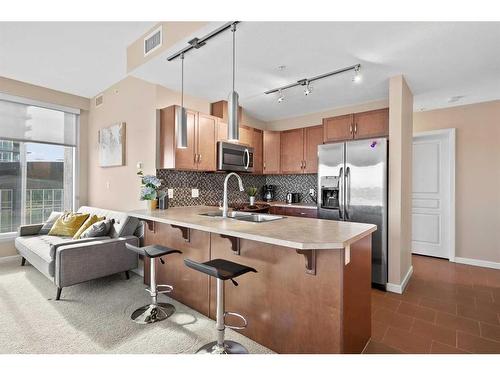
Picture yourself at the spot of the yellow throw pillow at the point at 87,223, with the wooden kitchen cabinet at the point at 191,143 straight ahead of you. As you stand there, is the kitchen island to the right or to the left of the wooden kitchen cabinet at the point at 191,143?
right

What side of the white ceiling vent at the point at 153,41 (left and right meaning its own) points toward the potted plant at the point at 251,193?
back

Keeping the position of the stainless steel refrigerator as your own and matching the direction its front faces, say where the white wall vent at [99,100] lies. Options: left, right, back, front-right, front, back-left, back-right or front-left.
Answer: front-right

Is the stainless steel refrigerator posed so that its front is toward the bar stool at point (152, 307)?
yes

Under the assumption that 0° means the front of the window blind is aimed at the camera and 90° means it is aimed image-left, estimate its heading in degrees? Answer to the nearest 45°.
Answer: approximately 315°

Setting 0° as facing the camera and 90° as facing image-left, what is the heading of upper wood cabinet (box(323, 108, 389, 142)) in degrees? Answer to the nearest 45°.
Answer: approximately 45°

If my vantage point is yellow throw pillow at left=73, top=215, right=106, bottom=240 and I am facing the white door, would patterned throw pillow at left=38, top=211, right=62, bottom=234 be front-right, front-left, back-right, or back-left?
back-left
